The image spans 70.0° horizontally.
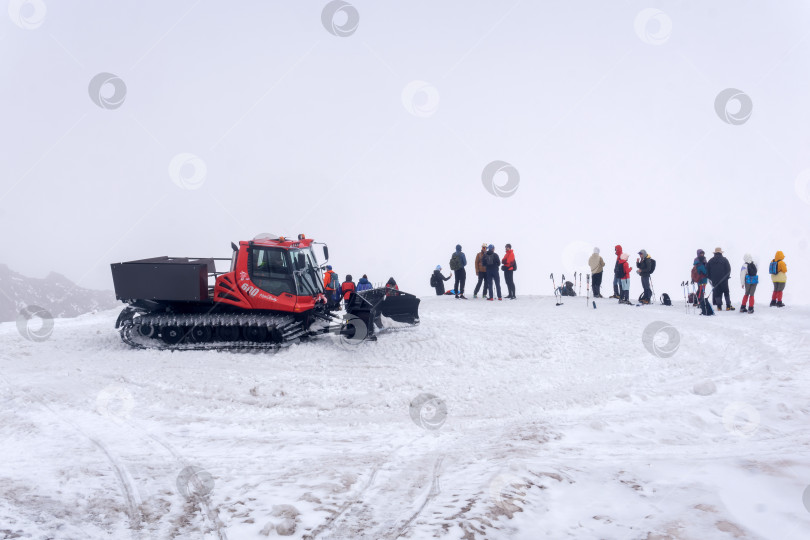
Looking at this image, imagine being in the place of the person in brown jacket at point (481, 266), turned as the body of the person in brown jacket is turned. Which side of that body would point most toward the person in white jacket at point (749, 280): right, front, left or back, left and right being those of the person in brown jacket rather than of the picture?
left

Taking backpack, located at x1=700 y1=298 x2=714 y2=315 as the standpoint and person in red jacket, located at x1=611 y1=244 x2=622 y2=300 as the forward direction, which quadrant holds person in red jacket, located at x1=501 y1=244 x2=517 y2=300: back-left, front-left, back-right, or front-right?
front-left

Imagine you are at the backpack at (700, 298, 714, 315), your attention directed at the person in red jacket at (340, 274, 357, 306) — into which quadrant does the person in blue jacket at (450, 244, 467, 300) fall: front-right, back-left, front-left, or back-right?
front-right

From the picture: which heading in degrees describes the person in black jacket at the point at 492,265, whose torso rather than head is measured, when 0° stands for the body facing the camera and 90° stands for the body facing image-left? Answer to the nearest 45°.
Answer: approximately 180°

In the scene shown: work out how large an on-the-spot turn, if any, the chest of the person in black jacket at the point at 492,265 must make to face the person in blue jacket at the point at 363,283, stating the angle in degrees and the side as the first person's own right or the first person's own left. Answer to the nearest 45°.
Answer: approximately 135° to the first person's own left
